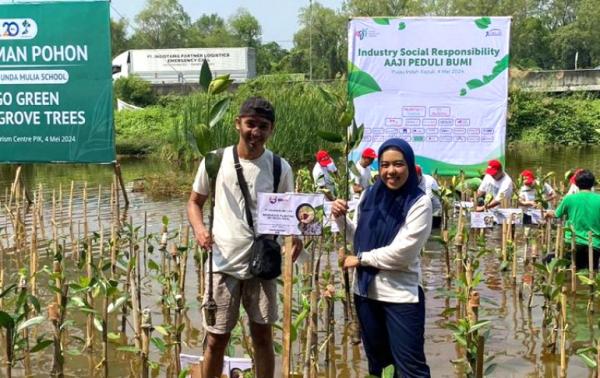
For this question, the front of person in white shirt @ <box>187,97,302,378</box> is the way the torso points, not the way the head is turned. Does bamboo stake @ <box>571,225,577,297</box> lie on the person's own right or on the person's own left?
on the person's own left

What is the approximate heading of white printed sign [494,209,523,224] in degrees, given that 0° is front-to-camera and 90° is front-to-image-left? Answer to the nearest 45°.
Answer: approximately 0°

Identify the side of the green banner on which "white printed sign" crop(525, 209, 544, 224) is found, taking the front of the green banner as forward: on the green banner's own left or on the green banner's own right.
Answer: on the green banner's own left

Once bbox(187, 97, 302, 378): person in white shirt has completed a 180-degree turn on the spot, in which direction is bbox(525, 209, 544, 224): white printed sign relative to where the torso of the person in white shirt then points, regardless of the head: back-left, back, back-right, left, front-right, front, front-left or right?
front-right

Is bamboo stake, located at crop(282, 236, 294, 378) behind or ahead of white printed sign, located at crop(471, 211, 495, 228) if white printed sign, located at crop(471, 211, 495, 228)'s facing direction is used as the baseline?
ahead

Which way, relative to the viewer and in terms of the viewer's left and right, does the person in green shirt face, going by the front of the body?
facing away from the viewer

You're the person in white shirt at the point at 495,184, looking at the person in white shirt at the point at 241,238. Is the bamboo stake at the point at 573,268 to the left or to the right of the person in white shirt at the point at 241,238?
left

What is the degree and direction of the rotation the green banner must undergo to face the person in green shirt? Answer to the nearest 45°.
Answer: approximately 90° to its left

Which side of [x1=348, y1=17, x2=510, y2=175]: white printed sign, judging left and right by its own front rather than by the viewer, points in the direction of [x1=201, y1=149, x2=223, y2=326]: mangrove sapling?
front

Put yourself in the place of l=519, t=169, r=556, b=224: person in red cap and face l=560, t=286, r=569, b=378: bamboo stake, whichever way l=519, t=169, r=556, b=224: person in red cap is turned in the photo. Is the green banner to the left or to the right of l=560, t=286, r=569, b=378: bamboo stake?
right

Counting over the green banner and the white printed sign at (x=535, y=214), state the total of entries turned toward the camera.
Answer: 2

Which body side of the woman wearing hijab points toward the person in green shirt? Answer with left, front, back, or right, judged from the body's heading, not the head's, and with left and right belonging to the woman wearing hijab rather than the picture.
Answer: back

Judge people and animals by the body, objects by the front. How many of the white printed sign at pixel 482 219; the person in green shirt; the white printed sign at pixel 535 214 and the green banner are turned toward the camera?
3

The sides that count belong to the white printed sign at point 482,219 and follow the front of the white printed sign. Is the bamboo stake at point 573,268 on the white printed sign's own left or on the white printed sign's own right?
on the white printed sign's own left

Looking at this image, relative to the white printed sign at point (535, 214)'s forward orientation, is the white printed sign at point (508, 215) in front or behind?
in front

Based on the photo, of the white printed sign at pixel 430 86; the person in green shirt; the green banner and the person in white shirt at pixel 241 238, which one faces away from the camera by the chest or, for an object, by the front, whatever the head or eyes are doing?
the person in green shirt
